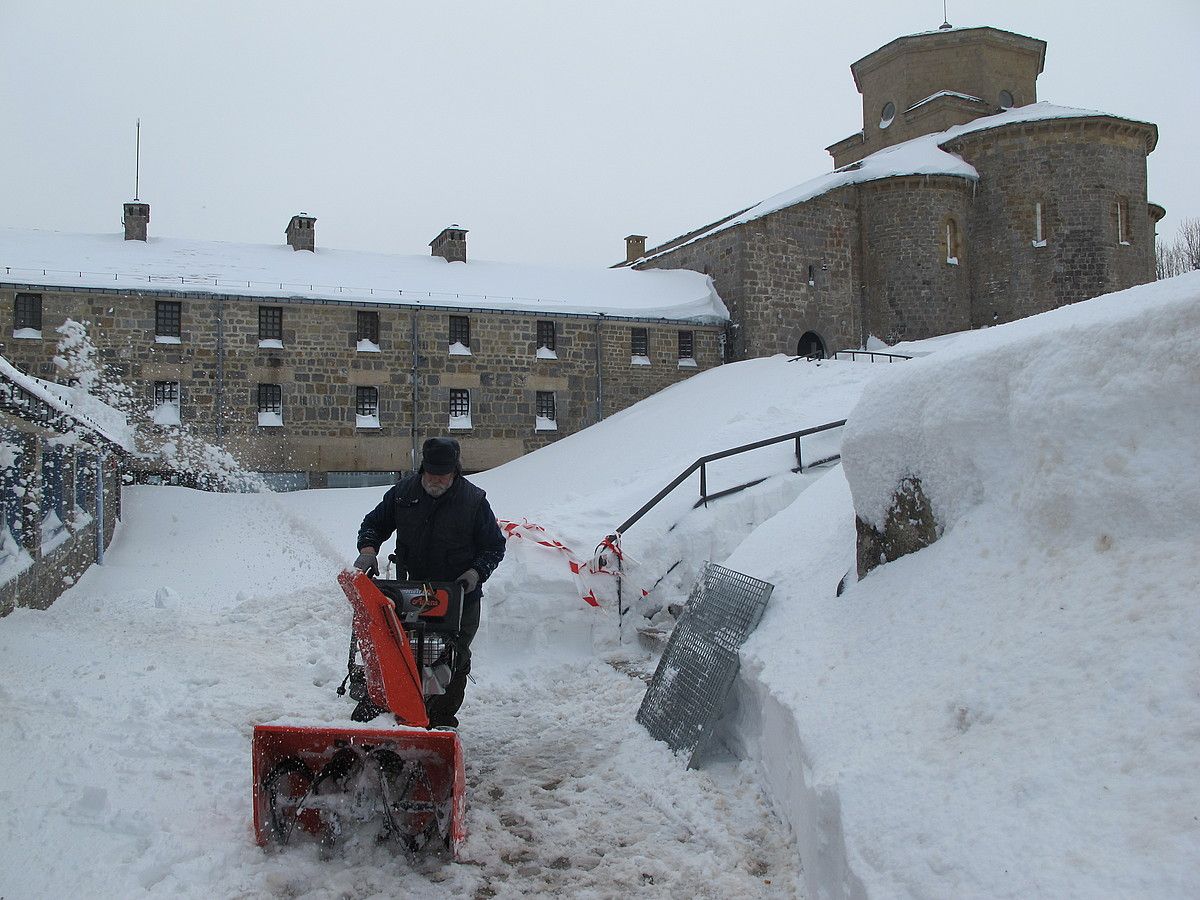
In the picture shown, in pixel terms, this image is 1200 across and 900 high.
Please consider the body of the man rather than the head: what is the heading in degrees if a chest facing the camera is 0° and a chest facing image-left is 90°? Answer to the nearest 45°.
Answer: approximately 0°

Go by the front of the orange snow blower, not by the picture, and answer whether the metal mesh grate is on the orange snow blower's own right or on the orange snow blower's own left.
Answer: on the orange snow blower's own left

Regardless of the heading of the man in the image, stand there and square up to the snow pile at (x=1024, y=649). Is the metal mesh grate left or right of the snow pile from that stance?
left

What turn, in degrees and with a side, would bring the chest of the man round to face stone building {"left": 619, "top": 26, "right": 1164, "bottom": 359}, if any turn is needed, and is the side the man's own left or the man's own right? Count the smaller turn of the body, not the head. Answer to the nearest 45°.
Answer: approximately 135° to the man's own left

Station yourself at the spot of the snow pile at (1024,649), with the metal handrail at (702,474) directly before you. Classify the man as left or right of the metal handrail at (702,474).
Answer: left

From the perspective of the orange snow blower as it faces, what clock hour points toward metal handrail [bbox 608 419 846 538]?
The metal handrail is roughly at 7 o'clock from the orange snow blower.

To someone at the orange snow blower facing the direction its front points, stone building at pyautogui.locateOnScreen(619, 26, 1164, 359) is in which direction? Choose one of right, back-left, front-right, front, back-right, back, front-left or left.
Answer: back-left

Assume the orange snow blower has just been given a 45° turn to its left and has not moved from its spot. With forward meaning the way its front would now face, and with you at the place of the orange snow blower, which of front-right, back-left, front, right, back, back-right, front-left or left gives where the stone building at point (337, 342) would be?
back-left

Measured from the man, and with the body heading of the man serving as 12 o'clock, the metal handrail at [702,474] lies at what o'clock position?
The metal handrail is roughly at 7 o'clock from the man.

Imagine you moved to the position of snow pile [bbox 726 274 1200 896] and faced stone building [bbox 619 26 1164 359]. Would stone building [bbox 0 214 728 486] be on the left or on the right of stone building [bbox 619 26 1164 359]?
left

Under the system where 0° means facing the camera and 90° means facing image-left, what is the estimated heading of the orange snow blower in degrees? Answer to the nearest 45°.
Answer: approximately 0°

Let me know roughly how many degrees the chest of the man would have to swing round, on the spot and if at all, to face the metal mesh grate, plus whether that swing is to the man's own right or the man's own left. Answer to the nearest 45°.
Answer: approximately 90° to the man's own left
